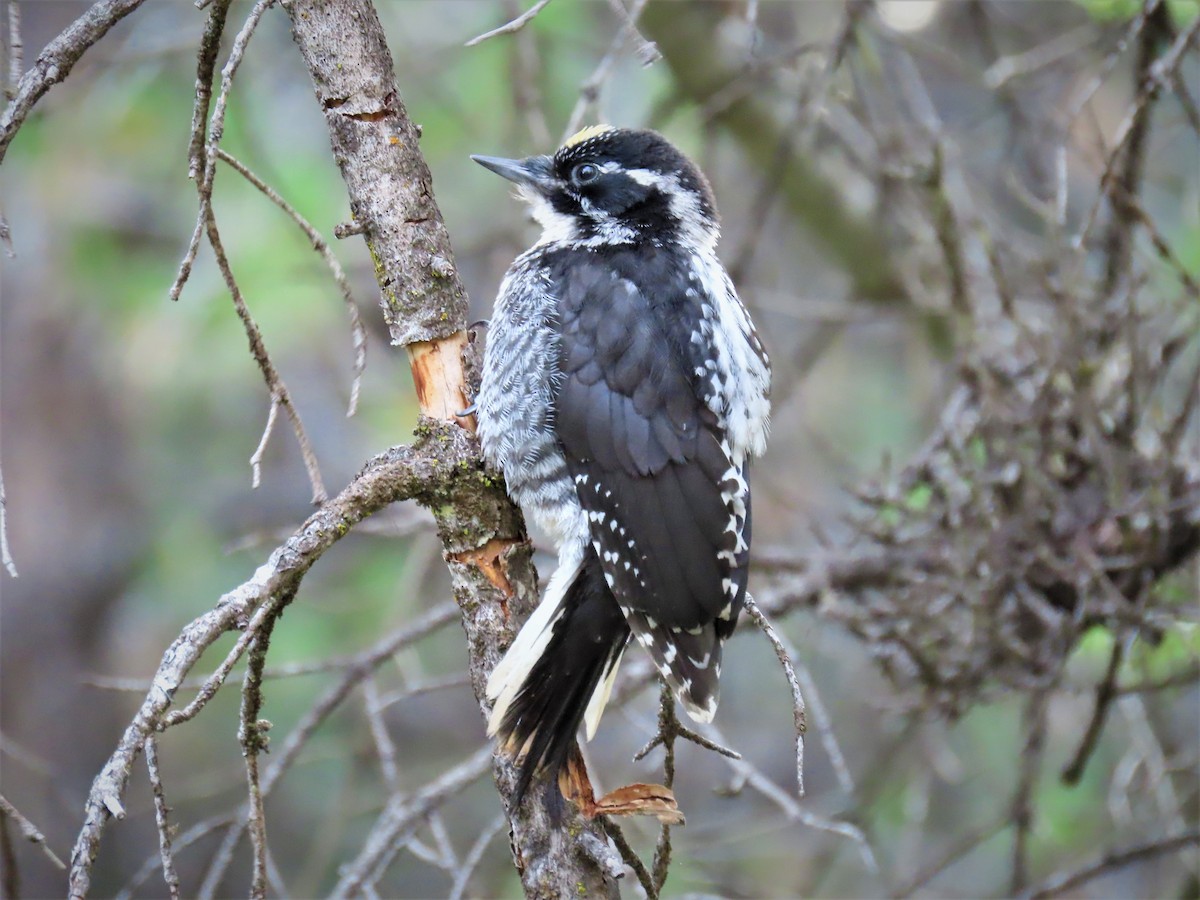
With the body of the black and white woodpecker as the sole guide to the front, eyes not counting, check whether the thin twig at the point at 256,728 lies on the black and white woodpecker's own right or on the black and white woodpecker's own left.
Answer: on the black and white woodpecker's own left

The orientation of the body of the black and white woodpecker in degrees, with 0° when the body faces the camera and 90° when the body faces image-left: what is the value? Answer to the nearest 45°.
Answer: approximately 90°

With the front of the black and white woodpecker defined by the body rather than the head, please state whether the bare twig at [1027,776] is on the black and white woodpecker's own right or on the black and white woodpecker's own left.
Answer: on the black and white woodpecker's own right

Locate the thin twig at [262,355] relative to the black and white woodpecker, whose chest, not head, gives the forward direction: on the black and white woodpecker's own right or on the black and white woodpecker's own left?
on the black and white woodpecker's own left
